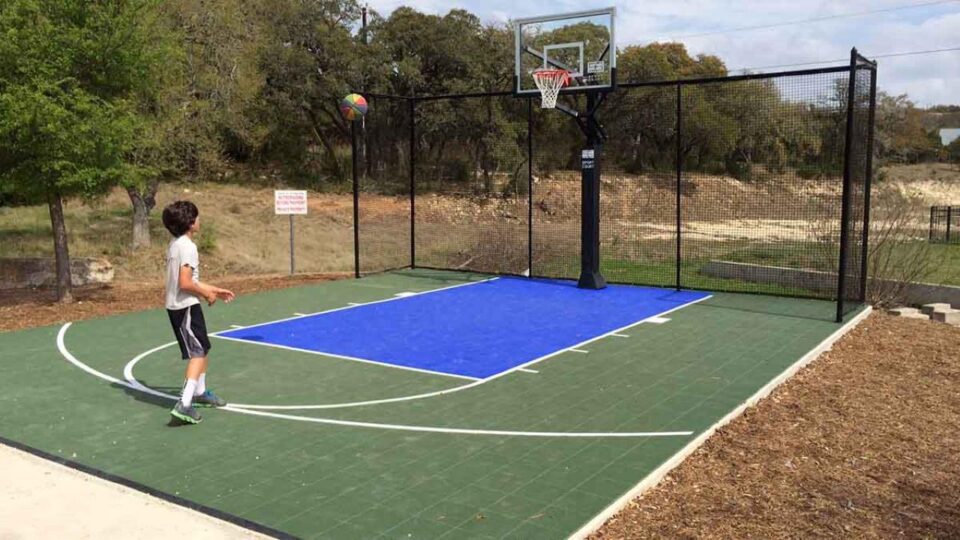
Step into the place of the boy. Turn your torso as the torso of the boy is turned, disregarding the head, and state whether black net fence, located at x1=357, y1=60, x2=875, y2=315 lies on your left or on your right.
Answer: on your left

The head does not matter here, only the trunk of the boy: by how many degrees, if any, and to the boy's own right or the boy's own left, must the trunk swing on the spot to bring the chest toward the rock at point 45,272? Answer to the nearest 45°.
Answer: approximately 90° to the boy's own left

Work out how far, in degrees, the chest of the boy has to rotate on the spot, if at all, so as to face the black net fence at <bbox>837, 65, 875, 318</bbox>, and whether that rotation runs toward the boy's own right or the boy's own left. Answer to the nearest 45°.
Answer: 0° — they already face it

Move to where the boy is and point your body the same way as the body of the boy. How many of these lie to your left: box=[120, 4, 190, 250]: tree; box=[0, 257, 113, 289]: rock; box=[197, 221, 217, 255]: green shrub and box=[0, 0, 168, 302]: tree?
4

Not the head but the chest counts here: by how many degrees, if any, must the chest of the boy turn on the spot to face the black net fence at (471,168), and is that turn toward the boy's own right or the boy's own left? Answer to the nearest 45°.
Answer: approximately 45° to the boy's own left

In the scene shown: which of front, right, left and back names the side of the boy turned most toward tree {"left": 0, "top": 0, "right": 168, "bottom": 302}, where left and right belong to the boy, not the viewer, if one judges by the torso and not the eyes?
left

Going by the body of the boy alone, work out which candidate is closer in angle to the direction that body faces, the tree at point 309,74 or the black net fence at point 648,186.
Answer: the black net fence

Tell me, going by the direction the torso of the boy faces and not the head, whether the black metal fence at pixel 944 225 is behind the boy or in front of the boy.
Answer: in front

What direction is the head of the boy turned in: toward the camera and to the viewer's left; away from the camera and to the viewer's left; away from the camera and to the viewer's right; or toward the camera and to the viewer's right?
away from the camera and to the viewer's right

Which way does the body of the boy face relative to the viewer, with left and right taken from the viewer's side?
facing to the right of the viewer
